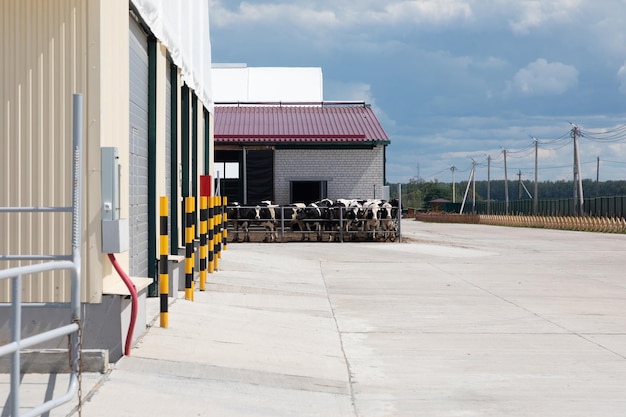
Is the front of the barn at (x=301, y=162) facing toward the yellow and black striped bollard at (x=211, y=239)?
yes

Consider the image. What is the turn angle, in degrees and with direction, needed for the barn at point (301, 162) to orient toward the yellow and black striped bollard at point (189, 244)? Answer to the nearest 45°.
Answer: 0° — it already faces it

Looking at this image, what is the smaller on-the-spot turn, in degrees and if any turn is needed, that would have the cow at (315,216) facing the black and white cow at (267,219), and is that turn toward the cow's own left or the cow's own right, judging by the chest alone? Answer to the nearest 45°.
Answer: approximately 45° to the cow's own right

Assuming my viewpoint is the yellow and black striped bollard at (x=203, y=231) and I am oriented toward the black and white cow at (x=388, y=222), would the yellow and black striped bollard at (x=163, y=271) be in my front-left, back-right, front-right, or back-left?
back-right

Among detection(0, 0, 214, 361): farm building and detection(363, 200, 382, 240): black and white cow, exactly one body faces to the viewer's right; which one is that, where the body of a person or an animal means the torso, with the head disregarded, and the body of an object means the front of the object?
the farm building

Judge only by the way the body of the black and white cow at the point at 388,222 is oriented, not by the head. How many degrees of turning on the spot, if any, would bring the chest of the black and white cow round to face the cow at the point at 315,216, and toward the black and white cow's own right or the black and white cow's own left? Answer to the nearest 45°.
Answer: approximately 90° to the black and white cow's own right

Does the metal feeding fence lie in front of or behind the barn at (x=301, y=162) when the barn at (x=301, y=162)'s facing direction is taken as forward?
in front

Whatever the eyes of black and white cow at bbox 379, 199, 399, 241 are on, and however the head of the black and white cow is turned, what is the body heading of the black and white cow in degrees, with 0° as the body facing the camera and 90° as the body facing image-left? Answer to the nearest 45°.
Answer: approximately 0°

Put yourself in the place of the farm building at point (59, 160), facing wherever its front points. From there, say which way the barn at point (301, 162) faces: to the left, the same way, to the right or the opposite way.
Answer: to the right

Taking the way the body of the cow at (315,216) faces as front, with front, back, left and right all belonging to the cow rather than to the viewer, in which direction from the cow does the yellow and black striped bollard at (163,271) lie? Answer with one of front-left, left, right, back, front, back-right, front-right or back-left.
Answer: front-left

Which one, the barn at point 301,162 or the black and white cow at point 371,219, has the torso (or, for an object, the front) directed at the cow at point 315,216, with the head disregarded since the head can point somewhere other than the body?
the barn

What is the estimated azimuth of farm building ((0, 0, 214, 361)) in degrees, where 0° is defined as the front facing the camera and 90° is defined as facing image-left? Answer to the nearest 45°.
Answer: approximately 270°

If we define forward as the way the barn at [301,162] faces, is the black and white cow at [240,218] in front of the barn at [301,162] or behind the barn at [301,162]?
in front
